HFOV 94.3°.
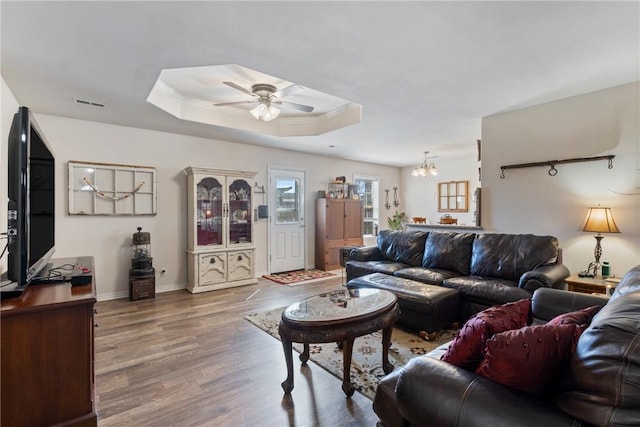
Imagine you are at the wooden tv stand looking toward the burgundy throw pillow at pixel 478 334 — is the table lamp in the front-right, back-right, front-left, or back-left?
front-left

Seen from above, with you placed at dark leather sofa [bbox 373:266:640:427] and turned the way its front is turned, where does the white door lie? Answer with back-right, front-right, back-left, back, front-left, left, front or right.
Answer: front-right

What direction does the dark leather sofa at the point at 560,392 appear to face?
to the viewer's left

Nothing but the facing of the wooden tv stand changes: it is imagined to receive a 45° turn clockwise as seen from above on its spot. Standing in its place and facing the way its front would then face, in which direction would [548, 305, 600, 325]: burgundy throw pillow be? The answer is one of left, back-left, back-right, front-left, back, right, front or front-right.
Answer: front

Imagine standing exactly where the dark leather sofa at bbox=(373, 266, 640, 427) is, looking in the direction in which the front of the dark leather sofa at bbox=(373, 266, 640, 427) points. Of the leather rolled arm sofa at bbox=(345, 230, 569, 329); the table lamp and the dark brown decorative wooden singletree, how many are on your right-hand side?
3

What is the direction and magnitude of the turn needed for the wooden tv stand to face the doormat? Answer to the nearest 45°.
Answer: approximately 45° to its left

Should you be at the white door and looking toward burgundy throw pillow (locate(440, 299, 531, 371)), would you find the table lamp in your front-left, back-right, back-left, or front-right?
front-left

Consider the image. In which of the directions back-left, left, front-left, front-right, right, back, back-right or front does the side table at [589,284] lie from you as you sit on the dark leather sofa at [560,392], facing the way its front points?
right

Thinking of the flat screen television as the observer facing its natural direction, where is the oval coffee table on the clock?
The oval coffee table is roughly at 1 o'clock from the flat screen television.

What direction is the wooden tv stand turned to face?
to the viewer's right

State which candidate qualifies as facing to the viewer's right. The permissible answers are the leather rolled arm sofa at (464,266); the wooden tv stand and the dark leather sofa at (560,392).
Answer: the wooden tv stand

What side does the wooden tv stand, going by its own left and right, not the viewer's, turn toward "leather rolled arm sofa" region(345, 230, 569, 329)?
front

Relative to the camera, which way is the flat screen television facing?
to the viewer's right

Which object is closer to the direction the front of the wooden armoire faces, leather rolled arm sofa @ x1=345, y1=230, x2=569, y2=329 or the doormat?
the leather rolled arm sofa

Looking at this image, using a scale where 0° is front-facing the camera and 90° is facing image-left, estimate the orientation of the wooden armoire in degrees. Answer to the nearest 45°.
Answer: approximately 315°

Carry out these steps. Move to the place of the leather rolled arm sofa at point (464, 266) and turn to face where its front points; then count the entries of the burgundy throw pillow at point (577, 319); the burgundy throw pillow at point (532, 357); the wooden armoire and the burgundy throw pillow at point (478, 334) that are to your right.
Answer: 1

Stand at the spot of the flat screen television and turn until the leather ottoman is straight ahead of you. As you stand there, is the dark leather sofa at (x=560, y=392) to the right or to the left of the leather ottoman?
right

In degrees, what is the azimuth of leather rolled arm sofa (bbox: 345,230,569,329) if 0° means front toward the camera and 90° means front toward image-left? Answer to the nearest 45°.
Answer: approximately 45°
